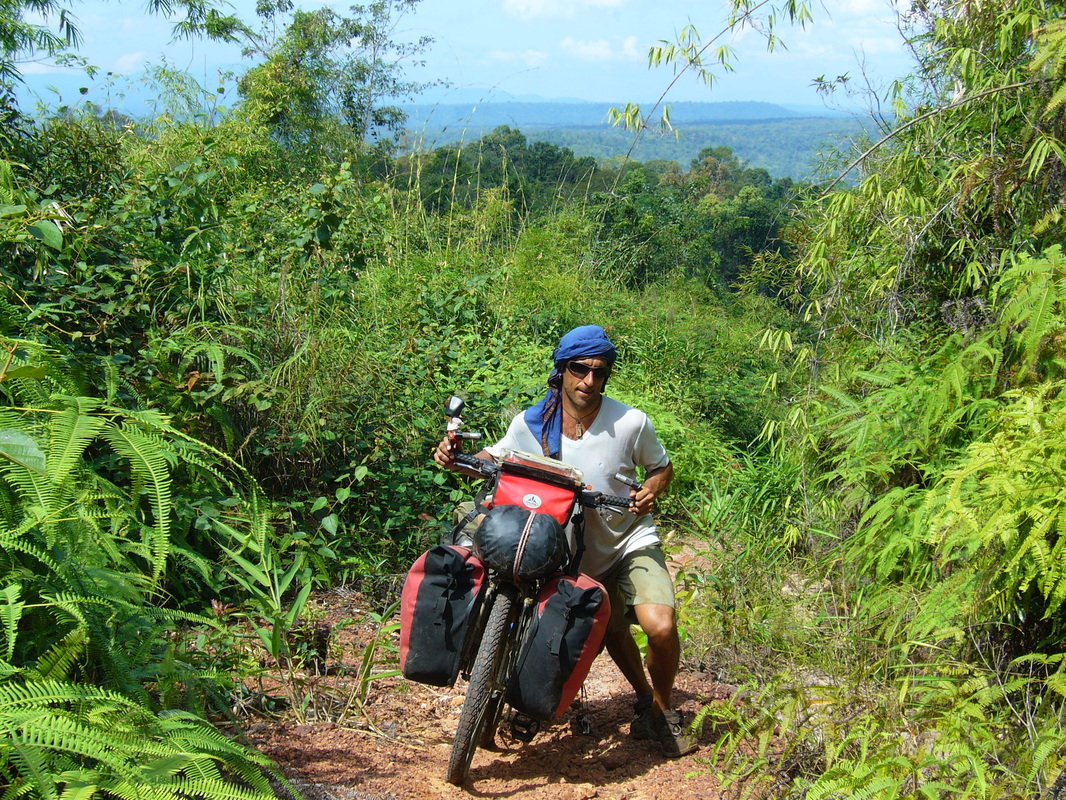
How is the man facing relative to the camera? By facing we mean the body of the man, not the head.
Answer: toward the camera

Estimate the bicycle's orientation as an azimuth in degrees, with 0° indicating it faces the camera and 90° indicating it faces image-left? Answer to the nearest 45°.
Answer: approximately 0°
